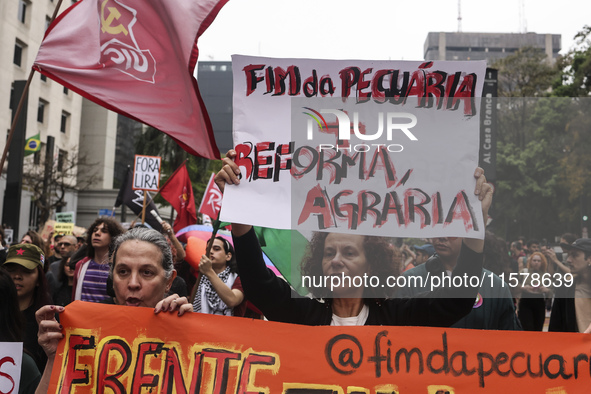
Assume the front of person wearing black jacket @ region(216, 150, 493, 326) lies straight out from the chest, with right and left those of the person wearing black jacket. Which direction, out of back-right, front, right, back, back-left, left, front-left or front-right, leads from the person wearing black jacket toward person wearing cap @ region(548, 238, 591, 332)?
left

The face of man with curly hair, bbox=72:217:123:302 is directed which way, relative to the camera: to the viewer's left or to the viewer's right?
to the viewer's left

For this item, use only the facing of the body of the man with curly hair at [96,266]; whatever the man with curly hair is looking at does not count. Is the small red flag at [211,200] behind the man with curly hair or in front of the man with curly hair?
behind

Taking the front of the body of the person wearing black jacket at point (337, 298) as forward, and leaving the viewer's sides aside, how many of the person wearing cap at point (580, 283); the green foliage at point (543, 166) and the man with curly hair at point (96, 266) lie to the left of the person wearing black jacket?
2

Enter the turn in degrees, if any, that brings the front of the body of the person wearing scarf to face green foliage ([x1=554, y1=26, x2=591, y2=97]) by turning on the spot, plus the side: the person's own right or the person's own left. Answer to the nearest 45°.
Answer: approximately 180°

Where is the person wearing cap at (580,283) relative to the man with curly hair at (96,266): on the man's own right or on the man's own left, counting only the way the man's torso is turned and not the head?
on the man's own left

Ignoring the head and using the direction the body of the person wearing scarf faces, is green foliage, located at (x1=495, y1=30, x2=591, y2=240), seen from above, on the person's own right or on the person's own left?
on the person's own left

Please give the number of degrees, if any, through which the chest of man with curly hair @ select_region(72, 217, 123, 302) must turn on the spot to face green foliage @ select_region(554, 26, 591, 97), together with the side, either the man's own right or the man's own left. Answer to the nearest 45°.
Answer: approximately 180°

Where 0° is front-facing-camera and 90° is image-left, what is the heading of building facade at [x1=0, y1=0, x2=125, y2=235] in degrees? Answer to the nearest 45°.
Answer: approximately 315°

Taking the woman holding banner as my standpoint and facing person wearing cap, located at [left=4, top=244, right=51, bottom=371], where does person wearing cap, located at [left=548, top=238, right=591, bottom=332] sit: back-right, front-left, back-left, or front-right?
back-right

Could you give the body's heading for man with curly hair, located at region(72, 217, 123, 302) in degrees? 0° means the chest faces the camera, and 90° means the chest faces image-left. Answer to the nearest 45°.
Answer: approximately 45°

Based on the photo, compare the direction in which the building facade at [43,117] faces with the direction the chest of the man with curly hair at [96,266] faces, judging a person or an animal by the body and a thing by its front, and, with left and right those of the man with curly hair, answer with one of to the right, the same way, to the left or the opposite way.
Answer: to the left

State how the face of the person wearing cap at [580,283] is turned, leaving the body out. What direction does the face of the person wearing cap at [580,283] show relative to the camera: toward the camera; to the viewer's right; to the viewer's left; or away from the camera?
to the viewer's left

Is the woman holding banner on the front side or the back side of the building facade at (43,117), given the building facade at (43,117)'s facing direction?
on the front side

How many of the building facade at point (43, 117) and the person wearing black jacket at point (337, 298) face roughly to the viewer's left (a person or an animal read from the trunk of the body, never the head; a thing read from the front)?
0
